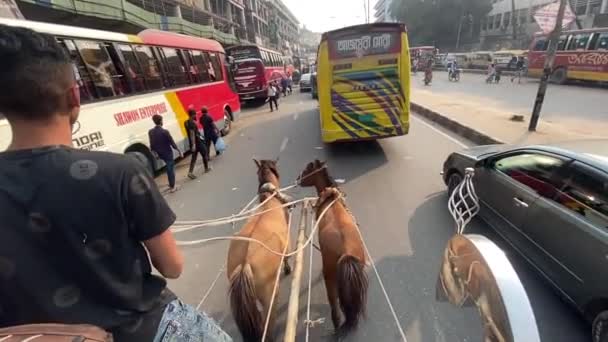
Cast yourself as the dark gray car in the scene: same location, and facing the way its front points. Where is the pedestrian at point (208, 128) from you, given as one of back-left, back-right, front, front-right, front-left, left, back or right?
front-left

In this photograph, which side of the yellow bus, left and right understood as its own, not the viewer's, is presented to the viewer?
back

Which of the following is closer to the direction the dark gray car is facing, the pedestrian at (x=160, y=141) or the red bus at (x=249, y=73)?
the red bus

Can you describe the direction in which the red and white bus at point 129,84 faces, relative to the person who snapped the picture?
facing away from the viewer and to the right of the viewer

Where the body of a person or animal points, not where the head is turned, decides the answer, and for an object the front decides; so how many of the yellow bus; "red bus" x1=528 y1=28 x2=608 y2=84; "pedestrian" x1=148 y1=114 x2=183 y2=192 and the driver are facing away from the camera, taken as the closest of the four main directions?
3

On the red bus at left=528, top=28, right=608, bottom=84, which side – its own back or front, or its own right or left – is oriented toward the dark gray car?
left

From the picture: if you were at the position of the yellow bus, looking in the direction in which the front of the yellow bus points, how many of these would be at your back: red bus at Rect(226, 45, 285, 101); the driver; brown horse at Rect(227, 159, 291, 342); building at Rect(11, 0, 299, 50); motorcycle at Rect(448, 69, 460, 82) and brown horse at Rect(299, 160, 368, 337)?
3

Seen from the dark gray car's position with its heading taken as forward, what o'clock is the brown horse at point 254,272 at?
The brown horse is roughly at 9 o'clock from the dark gray car.

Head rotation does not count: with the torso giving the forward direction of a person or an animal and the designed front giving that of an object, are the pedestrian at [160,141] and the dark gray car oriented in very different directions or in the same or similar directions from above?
same or similar directions

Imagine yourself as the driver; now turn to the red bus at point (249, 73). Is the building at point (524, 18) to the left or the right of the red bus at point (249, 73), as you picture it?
right

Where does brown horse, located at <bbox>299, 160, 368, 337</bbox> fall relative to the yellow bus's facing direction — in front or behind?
behind

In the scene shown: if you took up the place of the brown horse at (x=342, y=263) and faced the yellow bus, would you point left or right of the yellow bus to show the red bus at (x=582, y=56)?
right

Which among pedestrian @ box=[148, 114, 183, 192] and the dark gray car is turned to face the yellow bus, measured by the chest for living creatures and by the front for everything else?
the dark gray car

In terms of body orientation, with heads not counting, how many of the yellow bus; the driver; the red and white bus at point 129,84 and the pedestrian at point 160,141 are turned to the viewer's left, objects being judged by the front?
0

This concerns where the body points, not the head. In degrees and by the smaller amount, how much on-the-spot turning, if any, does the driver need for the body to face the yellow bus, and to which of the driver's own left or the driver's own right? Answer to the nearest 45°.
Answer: approximately 45° to the driver's own right

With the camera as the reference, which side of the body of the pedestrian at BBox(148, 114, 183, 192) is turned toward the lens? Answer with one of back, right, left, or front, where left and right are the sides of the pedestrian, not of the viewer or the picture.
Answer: back
